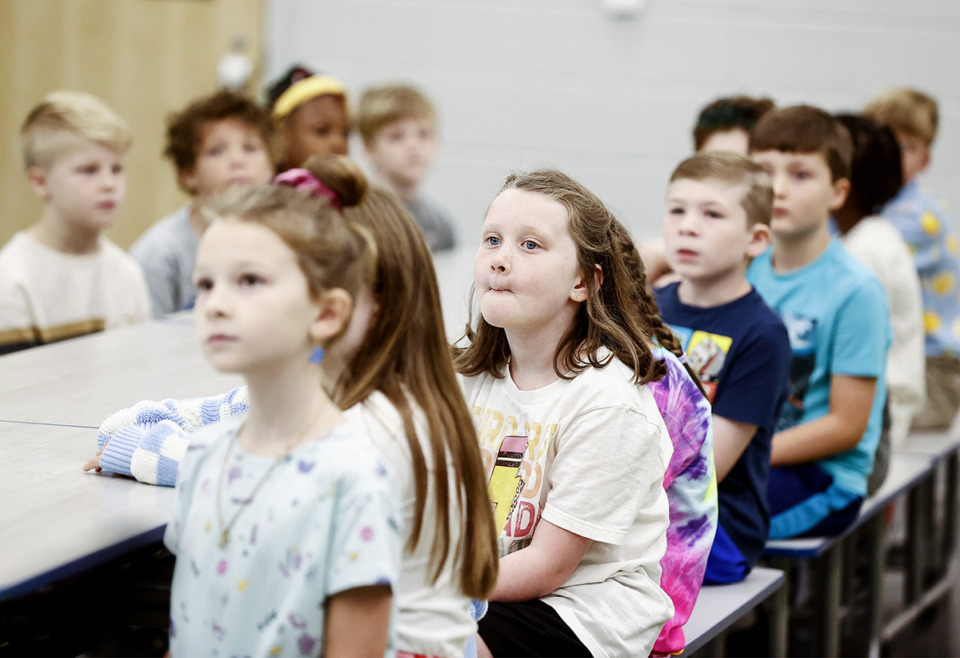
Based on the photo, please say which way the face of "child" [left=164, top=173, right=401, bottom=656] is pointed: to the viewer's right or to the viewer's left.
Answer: to the viewer's left

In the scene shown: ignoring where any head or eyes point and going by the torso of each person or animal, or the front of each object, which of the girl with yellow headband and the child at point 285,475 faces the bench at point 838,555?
the girl with yellow headband

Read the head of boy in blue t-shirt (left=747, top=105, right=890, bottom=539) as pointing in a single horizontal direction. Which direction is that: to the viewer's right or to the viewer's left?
to the viewer's left

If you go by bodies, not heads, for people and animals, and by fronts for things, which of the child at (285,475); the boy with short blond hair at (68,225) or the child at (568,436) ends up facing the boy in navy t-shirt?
the boy with short blond hair

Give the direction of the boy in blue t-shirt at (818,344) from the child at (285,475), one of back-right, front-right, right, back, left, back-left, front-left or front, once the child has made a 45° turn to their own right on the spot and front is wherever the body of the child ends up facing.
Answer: back-right

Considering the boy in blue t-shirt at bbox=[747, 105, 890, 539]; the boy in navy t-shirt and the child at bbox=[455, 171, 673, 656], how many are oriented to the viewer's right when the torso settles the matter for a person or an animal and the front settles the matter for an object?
0

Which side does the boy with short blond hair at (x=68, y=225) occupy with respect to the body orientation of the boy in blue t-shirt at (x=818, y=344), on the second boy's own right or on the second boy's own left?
on the second boy's own right

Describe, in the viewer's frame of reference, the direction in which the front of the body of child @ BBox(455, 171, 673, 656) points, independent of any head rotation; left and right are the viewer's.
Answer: facing the viewer and to the left of the viewer

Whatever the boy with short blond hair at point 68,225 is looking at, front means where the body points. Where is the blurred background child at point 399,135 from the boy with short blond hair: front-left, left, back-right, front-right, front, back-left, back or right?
left

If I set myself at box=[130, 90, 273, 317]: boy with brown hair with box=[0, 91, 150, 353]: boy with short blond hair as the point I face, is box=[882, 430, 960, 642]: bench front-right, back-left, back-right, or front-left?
back-left

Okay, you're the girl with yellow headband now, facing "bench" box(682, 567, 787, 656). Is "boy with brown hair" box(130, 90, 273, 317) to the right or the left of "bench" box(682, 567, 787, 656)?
right

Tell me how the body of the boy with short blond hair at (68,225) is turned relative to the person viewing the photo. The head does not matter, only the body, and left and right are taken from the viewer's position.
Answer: facing the viewer and to the right of the viewer

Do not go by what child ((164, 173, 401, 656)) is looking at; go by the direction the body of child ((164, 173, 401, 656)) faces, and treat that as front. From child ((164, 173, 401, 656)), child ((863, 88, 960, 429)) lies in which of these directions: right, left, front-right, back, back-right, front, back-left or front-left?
back

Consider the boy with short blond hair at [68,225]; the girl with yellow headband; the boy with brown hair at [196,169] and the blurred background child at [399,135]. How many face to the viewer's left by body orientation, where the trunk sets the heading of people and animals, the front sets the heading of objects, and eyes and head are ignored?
0

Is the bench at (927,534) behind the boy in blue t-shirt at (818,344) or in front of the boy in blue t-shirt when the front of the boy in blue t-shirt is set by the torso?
behind

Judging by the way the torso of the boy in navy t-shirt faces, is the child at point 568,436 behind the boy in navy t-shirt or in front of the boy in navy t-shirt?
in front

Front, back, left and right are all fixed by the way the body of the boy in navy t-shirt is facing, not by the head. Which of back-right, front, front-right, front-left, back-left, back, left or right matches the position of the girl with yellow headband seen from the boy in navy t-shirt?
right

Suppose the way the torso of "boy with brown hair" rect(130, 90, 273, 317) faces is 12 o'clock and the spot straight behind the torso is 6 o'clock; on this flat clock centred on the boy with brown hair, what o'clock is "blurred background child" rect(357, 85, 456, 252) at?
The blurred background child is roughly at 9 o'clock from the boy with brown hair.

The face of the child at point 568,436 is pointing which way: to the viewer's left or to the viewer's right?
to the viewer's left

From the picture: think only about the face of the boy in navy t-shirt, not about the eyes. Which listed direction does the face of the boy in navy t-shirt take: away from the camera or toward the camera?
toward the camera

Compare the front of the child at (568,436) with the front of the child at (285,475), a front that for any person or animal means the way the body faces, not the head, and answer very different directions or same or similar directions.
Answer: same or similar directions
